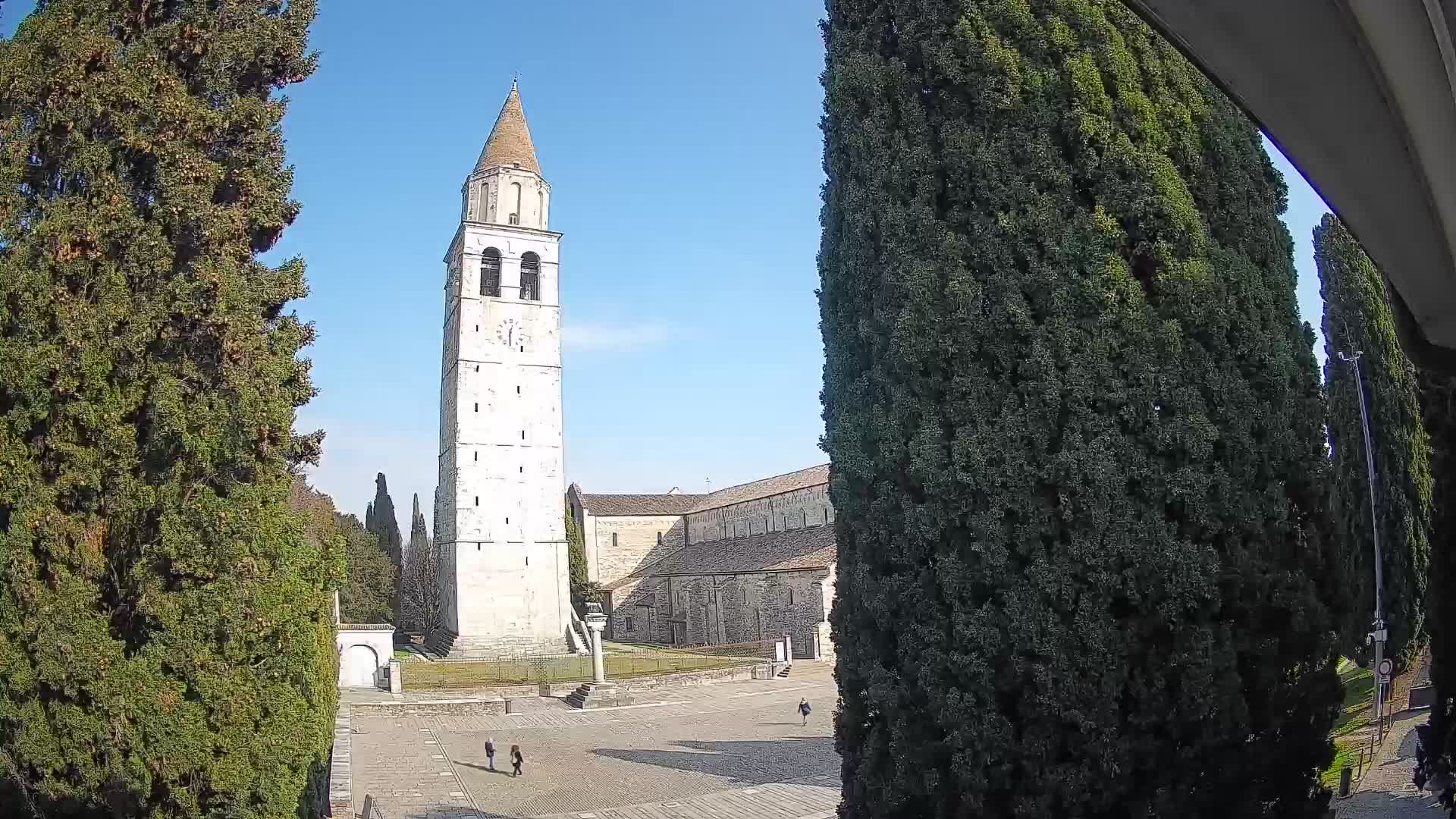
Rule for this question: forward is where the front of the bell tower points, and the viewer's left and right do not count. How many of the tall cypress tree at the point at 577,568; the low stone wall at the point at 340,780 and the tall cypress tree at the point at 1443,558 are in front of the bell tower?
2

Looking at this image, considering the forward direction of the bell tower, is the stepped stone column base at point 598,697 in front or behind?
in front

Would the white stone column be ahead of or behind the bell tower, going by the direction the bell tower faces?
ahead

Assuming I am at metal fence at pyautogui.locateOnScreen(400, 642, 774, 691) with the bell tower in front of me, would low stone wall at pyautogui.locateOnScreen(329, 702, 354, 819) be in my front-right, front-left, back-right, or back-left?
back-left

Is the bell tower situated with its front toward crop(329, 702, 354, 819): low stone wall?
yes

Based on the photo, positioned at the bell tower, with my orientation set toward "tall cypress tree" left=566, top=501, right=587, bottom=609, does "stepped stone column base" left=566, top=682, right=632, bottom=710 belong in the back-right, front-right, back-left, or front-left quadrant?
back-right

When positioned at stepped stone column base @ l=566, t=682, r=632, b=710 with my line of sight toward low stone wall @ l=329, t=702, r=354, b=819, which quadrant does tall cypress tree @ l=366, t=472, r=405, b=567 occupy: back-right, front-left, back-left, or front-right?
back-right
